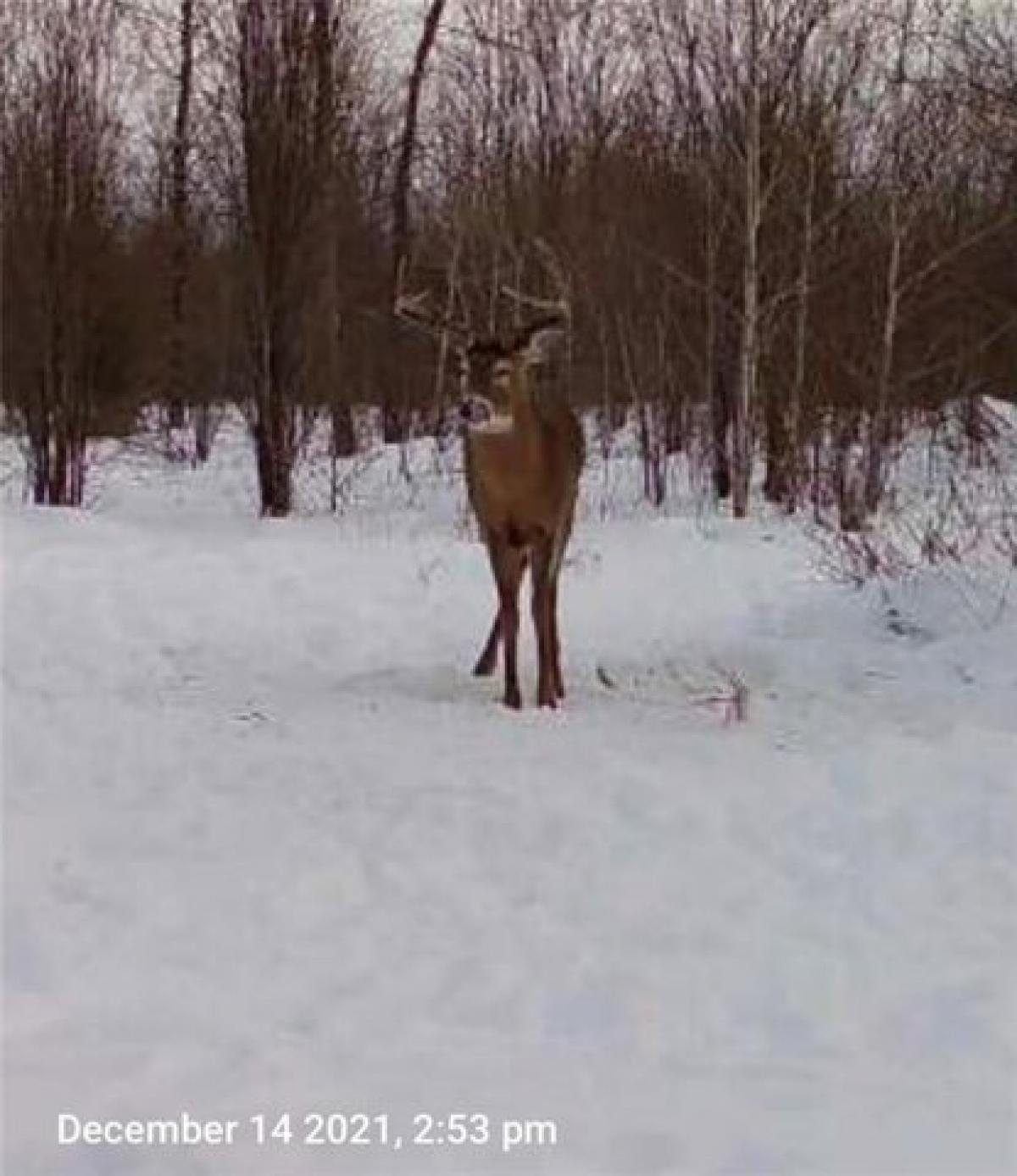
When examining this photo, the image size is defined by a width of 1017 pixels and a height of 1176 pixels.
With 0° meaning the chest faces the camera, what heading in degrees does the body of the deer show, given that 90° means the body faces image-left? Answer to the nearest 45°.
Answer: approximately 0°
